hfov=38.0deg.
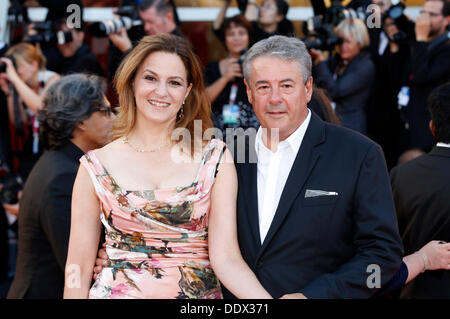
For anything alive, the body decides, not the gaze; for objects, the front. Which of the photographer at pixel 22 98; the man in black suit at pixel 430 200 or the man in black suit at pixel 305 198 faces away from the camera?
the man in black suit at pixel 430 200

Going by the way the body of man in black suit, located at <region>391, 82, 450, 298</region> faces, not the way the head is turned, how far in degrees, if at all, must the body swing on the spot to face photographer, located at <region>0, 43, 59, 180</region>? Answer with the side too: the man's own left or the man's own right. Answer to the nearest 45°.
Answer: approximately 45° to the man's own left

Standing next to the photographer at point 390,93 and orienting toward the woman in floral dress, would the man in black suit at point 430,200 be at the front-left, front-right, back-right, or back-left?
front-left

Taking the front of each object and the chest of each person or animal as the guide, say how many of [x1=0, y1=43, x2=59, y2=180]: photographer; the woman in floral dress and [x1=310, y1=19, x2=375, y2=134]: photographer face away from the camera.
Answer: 0

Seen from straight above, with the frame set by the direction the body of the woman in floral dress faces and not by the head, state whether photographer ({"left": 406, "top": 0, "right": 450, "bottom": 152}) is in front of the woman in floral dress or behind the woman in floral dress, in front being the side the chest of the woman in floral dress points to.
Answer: behind

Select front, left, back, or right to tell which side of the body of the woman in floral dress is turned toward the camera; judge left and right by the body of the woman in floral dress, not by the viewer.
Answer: front

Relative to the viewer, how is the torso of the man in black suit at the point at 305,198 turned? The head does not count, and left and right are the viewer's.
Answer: facing the viewer and to the left of the viewer

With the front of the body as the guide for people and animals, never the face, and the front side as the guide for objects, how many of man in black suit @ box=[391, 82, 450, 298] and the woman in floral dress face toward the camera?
1

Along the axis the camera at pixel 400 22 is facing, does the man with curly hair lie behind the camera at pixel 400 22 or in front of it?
in front

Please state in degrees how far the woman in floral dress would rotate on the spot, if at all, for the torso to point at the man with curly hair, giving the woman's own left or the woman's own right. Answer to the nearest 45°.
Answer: approximately 135° to the woman's own right

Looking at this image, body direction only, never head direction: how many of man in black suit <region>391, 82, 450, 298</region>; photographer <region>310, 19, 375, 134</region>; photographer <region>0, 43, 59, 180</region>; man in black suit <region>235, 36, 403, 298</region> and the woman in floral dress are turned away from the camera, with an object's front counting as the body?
1
